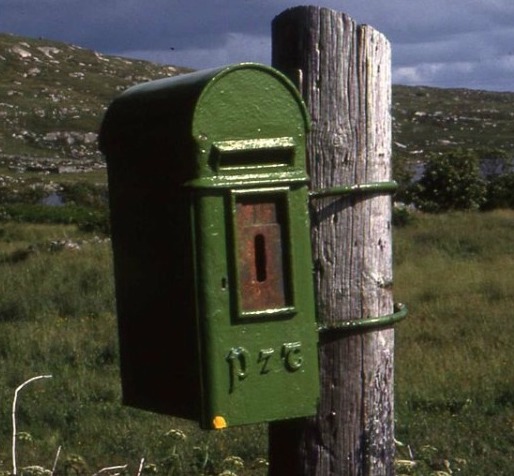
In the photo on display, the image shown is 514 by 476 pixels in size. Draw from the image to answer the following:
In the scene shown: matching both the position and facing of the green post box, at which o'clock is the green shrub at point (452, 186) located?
The green shrub is roughly at 8 o'clock from the green post box.
